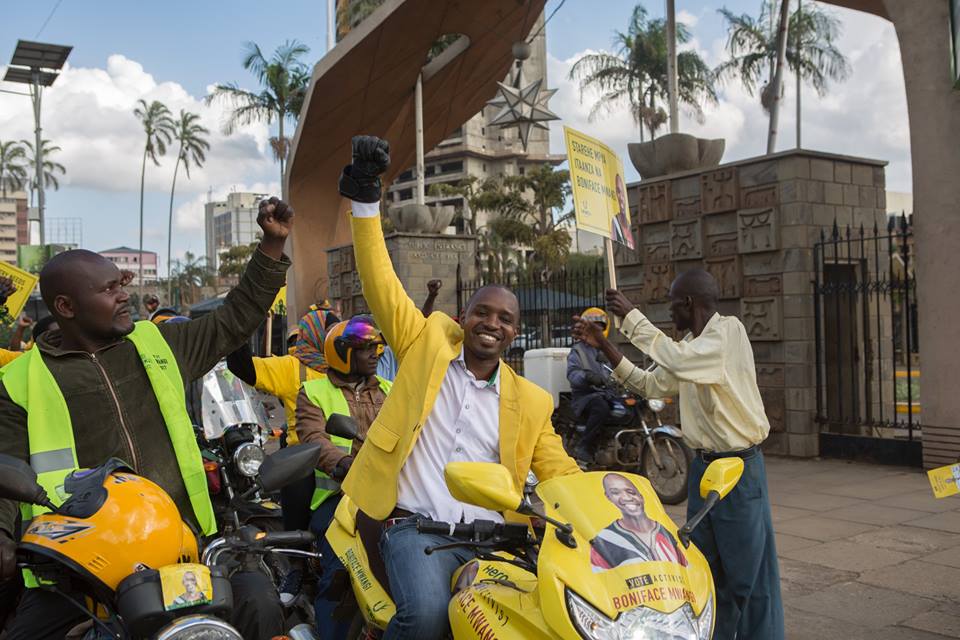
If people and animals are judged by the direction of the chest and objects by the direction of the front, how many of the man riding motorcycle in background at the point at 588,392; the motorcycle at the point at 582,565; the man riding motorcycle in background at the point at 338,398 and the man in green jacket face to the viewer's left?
0

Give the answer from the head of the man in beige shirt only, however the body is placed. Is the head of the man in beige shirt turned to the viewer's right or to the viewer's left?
to the viewer's left

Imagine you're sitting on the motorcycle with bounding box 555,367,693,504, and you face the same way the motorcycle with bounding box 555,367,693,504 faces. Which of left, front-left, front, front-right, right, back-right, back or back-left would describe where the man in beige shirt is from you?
front-right

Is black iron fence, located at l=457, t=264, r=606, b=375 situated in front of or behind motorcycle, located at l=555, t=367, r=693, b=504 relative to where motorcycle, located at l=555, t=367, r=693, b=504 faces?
behind

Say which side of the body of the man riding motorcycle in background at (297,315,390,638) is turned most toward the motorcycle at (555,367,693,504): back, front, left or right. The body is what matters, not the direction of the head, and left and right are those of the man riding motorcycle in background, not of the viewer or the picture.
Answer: left

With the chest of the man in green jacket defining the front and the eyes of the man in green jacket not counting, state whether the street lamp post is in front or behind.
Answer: behind

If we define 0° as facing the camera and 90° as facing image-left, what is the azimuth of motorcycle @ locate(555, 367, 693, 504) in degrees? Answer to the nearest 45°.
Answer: approximately 315°

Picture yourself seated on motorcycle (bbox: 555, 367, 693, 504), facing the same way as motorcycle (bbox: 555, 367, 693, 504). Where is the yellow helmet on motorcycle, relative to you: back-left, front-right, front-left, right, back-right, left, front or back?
front-right

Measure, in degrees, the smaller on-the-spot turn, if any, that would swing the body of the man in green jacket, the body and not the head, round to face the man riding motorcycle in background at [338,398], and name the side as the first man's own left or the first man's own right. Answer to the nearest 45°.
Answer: approximately 90° to the first man's own left

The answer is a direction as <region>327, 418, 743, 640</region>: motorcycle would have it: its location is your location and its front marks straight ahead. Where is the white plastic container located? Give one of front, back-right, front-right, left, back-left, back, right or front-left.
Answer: back-left

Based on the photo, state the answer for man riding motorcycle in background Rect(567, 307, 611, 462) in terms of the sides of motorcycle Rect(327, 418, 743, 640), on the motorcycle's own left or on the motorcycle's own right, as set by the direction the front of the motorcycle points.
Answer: on the motorcycle's own left

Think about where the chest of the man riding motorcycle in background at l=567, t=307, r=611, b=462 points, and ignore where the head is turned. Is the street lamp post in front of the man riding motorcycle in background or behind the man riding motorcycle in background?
behind

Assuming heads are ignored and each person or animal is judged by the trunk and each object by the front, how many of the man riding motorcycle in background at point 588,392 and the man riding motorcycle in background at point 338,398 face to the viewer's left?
0

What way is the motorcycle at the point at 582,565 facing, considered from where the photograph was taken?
facing the viewer and to the right of the viewer
